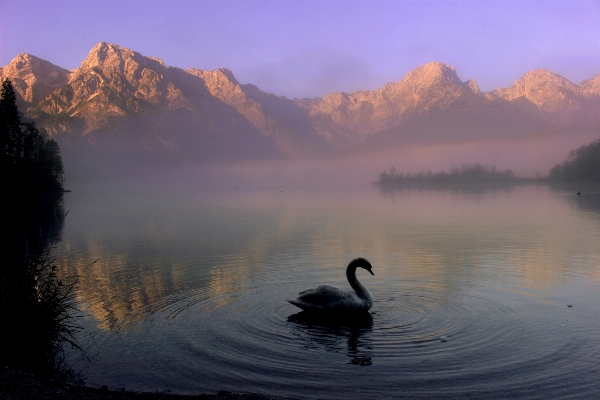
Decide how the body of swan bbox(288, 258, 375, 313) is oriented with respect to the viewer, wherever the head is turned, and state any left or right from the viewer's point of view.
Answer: facing to the right of the viewer
